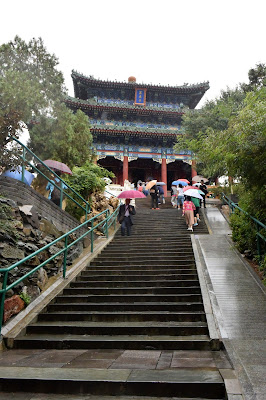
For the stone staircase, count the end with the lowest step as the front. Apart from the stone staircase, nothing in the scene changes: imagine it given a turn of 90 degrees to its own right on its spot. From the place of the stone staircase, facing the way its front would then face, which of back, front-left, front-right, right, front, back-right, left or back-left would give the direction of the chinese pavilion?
right

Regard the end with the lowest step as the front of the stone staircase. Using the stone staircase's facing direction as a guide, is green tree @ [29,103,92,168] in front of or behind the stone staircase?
behind

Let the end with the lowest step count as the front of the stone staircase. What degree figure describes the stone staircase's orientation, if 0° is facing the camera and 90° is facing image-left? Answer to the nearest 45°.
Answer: approximately 0°

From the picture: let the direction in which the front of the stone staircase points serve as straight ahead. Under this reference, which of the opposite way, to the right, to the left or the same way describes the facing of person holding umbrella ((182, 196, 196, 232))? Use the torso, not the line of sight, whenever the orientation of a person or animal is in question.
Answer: the opposite way

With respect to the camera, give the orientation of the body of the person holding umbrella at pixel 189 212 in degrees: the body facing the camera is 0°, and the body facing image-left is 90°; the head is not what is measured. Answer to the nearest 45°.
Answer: approximately 180°

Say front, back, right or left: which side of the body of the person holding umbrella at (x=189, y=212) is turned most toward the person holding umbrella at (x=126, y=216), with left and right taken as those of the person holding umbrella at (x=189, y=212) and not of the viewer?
left

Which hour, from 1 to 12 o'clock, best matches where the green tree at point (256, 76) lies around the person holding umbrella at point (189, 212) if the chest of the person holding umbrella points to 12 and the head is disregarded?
The green tree is roughly at 1 o'clock from the person holding umbrella.

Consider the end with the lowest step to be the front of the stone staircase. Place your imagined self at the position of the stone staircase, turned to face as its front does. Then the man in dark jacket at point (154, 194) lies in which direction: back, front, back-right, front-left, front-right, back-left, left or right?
back
